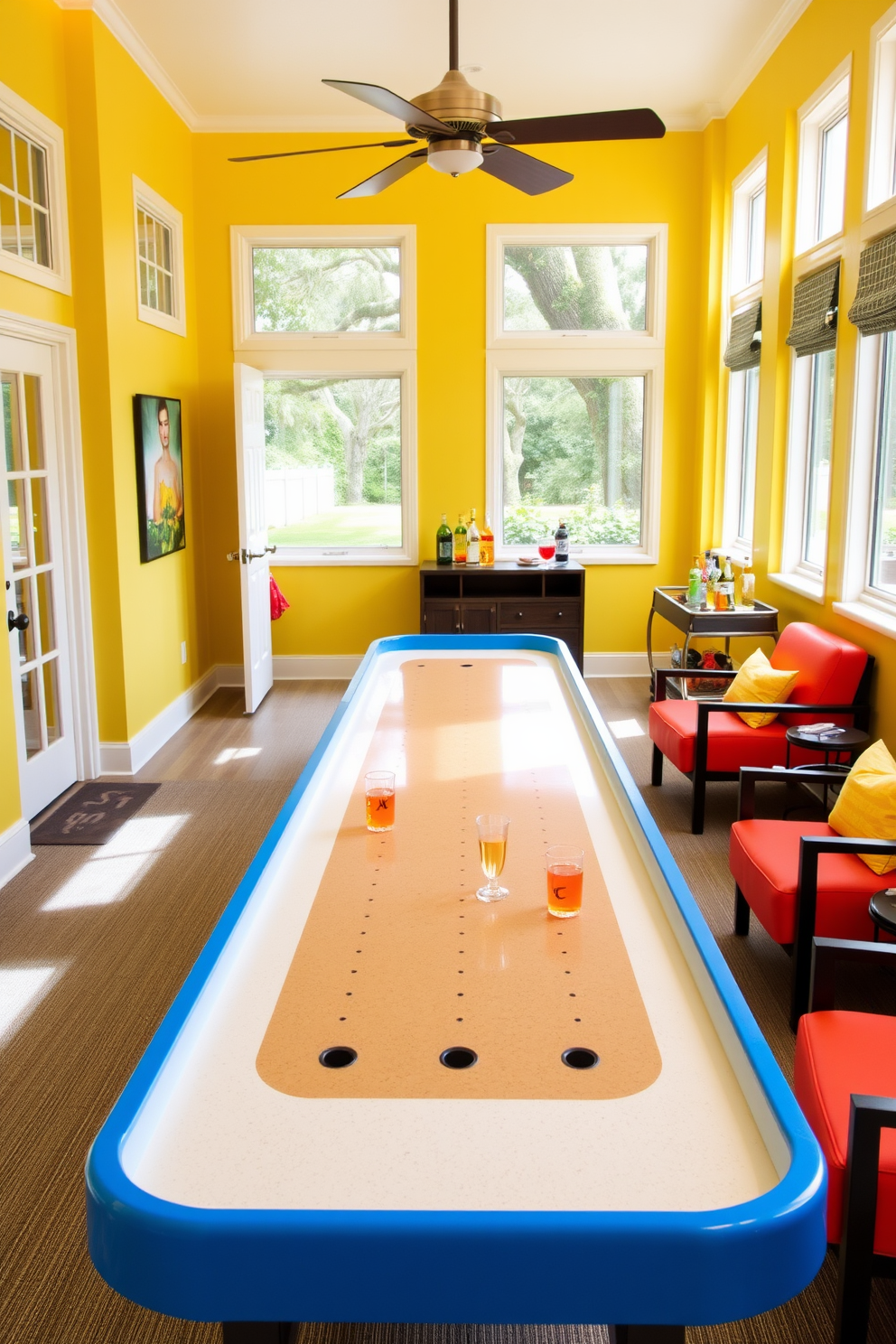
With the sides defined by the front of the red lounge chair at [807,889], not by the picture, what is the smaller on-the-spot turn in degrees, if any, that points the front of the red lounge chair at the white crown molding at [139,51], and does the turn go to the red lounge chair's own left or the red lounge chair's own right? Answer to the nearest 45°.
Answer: approximately 90° to the red lounge chair's own right

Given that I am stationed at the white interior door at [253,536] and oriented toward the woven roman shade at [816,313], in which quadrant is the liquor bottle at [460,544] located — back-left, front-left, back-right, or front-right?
front-left

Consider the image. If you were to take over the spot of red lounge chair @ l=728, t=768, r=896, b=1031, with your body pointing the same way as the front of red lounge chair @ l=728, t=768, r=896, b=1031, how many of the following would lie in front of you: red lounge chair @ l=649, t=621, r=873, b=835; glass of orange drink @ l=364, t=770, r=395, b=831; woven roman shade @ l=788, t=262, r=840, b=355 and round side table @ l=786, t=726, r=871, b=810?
1

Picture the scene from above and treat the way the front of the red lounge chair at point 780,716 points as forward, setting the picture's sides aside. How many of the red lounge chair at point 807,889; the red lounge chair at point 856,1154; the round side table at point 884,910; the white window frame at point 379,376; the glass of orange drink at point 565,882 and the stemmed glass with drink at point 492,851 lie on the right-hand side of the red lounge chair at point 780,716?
1

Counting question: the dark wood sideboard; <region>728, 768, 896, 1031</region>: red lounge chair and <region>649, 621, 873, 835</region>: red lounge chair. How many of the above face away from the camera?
0

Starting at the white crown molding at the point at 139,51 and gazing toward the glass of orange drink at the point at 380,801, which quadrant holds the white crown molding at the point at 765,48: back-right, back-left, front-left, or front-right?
front-left

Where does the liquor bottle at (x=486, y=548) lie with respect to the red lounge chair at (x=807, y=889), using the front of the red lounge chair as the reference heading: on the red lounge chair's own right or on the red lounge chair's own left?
on the red lounge chair's own right

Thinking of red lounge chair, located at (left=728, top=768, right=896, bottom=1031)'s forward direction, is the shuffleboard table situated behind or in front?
in front

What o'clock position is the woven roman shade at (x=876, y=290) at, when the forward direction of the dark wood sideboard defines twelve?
The woven roman shade is roughly at 11 o'clock from the dark wood sideboard.

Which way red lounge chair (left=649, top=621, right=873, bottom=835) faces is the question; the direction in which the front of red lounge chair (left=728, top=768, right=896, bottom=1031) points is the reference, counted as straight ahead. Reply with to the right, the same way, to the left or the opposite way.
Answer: the same way

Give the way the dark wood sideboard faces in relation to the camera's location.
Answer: facing the viewer

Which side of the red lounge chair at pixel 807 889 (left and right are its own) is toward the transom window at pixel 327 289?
right

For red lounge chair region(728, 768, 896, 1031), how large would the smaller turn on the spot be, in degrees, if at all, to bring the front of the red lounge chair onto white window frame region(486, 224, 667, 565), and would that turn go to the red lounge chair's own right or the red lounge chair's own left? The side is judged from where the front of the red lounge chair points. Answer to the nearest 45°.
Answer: approximately 135° to the red lounge chair's own right

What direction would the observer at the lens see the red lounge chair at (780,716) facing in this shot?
facing the viewer and to the left of the viewer

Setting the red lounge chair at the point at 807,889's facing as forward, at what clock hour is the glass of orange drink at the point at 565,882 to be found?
The glass of orange drink is roughly at 11 o'clock from the red lounge chair.

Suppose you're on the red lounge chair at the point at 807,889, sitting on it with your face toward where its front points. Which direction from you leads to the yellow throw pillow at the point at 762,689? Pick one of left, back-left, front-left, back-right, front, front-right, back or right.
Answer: back-right

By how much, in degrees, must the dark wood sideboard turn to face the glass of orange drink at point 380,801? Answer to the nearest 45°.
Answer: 0° — it already faces it

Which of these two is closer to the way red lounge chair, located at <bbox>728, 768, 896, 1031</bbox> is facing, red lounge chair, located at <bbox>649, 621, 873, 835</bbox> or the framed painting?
the framed painting

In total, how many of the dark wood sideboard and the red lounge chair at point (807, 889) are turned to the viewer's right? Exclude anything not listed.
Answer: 0

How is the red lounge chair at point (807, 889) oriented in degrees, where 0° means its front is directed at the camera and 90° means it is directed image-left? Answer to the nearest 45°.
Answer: approximately 45°

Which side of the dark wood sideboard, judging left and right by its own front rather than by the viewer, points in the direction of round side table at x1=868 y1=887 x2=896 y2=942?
front
